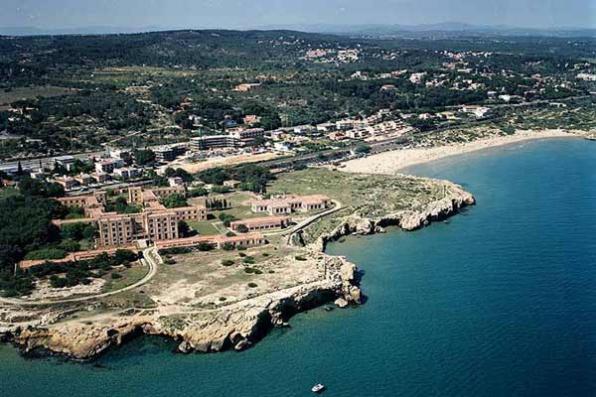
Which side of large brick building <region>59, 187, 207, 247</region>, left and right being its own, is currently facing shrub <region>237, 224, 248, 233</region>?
left

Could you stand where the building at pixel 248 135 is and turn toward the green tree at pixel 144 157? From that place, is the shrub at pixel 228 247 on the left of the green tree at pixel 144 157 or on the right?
left

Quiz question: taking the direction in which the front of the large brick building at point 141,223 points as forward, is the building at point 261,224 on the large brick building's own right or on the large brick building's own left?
on the large brick building's own left

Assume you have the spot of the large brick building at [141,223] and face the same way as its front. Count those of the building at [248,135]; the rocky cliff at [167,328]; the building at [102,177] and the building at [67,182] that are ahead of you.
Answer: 1

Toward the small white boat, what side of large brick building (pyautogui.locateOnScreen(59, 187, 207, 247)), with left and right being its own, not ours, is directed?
front

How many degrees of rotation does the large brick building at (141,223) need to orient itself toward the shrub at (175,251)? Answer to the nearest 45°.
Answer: approximately 45° to its left

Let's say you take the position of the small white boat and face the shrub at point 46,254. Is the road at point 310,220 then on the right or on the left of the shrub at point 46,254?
right

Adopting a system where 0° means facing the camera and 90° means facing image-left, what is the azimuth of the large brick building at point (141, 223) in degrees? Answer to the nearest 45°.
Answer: approximately 0°

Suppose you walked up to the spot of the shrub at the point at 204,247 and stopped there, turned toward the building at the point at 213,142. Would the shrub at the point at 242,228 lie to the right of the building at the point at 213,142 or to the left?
right
